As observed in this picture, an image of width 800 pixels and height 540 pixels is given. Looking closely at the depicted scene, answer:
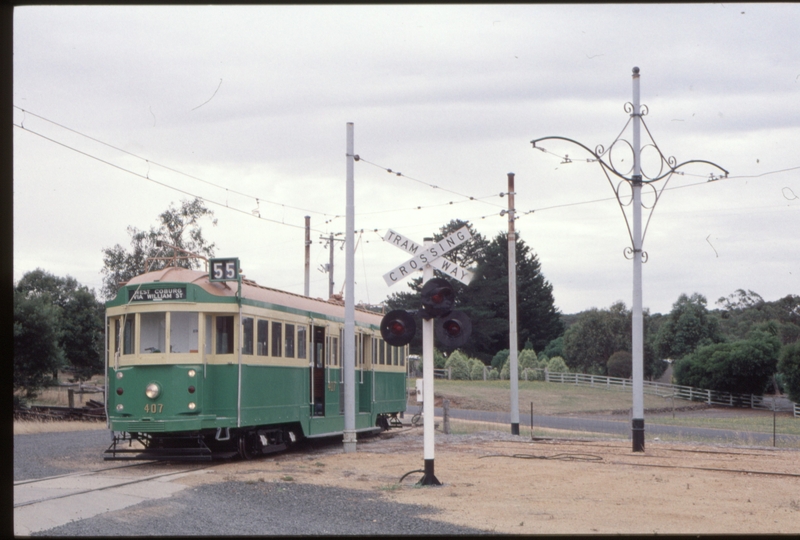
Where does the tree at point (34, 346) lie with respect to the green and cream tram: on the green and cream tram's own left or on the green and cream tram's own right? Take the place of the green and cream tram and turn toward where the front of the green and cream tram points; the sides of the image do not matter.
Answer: on the green and cream tram's own right

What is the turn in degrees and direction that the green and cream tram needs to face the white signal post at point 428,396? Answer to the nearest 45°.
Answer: approximately 90° to its left

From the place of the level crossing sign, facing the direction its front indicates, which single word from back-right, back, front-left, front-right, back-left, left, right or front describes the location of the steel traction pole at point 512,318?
back

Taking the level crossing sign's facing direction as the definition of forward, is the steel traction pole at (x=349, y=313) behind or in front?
behind

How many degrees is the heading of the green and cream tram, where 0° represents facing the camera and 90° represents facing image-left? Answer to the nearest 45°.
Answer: approximately 45°

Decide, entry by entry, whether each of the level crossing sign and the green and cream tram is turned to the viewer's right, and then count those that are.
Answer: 0

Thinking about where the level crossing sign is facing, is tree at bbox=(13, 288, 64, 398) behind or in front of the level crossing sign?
behind

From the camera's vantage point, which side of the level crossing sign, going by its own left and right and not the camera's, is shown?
front
